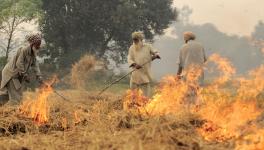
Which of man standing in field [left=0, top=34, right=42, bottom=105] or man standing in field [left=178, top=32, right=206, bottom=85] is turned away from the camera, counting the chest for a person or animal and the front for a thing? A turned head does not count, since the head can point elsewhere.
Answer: man standing in field [left=178, top=32, right=206, bottom=85]

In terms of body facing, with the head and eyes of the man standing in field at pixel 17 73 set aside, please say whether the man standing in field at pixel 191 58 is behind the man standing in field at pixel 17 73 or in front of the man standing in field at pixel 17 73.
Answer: in front

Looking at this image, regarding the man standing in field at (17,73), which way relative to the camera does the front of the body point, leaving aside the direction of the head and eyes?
to the viewer's right

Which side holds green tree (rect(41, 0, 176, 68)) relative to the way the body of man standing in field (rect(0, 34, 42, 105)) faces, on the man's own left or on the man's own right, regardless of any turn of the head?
on the man's own left

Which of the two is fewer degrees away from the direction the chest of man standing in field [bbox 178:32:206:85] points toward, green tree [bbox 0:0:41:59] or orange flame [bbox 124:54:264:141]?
the green tree

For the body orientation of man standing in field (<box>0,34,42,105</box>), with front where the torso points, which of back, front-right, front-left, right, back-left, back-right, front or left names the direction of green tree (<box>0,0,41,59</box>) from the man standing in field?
left

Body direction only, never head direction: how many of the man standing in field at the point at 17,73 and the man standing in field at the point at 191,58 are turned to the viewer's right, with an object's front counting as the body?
1

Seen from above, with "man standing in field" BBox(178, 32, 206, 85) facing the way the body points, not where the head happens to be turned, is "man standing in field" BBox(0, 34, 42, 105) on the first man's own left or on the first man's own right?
on the first man's own left

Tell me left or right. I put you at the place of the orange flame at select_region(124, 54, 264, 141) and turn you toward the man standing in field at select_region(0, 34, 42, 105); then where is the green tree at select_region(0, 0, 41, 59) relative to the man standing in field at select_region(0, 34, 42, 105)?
right

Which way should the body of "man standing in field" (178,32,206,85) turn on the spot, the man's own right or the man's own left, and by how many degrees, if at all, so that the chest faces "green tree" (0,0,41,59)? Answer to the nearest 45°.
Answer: approximately 45° to the man's own left

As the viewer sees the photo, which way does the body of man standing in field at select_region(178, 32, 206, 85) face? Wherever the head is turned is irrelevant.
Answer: away from the camera

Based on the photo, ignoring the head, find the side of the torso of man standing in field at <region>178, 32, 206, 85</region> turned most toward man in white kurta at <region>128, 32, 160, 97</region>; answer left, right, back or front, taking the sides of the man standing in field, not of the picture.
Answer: left

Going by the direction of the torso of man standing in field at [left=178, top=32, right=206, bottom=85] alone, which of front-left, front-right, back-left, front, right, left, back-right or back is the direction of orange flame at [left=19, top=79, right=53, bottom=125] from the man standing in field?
back-left

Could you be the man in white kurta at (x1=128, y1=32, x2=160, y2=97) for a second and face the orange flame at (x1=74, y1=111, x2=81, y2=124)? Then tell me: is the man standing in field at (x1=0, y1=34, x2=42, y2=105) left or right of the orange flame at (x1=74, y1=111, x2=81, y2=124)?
right
